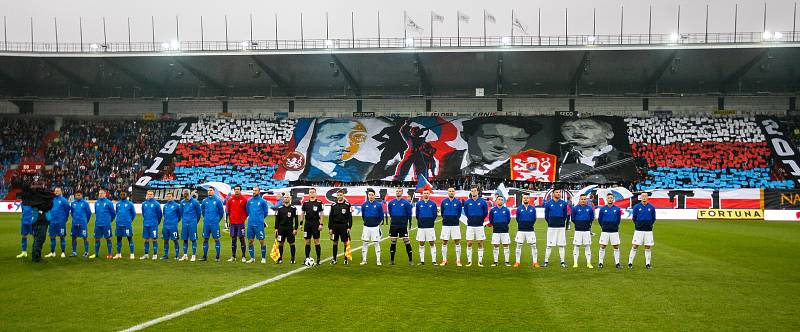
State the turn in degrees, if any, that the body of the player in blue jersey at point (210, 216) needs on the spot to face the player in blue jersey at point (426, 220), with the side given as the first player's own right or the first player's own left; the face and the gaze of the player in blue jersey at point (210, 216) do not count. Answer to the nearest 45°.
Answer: approximately 90° to the first player's own left

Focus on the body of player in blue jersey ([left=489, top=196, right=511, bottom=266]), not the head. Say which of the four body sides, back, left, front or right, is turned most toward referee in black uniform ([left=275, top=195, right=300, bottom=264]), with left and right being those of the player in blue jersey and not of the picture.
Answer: right

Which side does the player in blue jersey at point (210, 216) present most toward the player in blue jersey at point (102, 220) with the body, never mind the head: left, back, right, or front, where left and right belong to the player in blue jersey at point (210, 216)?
right

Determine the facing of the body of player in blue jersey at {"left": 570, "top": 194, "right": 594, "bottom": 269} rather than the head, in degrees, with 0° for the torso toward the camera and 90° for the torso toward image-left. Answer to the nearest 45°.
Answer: approximately 0°

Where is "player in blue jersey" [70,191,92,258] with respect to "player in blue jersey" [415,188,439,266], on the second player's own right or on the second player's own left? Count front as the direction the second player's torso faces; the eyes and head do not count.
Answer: on the second player's own right

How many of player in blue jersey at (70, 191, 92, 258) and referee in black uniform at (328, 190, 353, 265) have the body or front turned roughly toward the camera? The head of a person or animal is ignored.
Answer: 2

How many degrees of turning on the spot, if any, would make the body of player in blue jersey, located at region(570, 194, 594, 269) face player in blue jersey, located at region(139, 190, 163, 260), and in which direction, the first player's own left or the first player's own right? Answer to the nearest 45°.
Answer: approximately 90° to the first player's own right

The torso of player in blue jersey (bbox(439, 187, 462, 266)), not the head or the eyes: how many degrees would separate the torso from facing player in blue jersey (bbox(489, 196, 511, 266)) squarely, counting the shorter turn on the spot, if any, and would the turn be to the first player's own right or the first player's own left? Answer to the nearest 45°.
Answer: approximately 90° to the first player's own left

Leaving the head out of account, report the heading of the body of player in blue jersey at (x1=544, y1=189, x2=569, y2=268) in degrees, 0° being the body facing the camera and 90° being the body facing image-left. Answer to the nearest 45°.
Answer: approximately 0°
